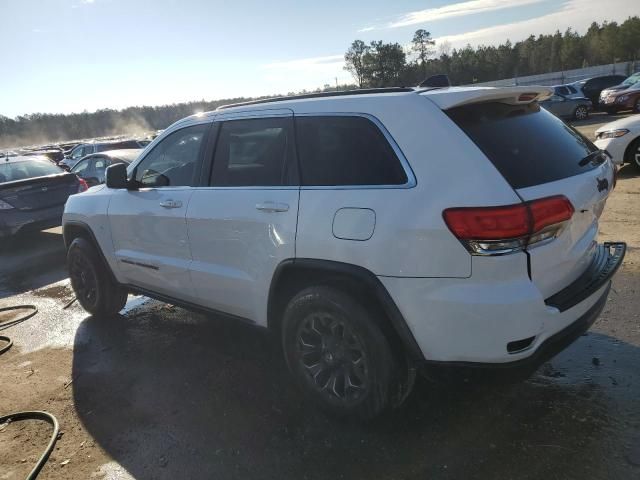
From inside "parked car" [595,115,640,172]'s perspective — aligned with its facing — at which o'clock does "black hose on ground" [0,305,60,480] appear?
The black hose on ground is roughly at 11 o'clock from the parked car.

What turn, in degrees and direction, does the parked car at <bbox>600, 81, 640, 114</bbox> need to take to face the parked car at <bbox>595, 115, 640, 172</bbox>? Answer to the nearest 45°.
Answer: approximately 45° to its left

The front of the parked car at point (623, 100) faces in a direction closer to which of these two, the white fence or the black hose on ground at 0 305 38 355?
the black hose on ground

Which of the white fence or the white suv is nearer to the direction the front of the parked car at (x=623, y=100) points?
the white suv

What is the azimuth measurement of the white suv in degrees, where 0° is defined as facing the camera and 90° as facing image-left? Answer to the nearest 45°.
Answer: approximately 135°

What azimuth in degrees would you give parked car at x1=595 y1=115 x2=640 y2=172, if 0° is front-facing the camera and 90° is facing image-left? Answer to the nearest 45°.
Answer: approximately 45°

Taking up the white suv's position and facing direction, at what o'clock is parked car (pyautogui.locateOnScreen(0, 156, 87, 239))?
The parked car is roughly at 12 o'clock from the white suv.

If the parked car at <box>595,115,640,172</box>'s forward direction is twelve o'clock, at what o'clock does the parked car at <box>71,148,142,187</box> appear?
the parked car at <box>71,148,142,187</box> is roughly at 1 o'clock from the parked car at <box>595,115,640,172</box>.

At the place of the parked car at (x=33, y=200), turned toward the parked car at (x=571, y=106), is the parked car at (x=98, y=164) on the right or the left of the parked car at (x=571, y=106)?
left
